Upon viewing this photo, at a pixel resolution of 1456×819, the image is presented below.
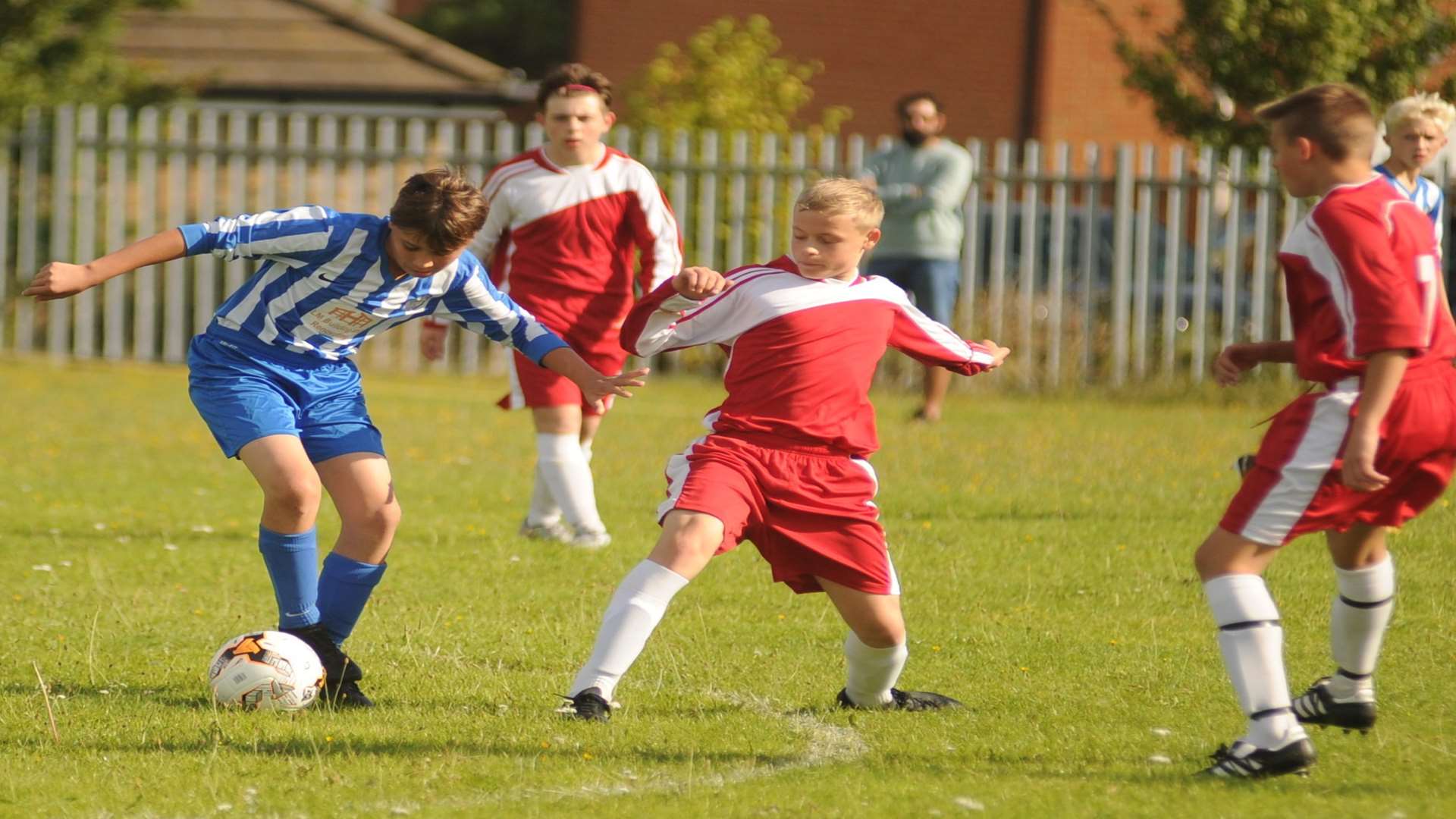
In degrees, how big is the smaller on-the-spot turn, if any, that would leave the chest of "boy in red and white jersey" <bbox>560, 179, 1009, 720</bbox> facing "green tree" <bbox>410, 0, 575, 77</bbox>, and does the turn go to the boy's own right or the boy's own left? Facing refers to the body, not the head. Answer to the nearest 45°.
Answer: approximately 180°

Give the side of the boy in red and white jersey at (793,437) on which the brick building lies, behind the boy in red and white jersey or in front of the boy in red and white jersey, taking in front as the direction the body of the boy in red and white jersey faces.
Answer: behind

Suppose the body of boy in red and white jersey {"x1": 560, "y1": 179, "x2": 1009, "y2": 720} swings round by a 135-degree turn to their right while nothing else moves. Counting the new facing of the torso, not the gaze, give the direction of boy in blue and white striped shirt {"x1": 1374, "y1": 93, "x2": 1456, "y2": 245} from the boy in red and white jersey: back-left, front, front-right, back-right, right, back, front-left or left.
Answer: right

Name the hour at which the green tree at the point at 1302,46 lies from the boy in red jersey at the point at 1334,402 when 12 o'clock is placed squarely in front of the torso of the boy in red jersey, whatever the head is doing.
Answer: The green tree is roughly at 3 o'clock from the boy in red jersey.

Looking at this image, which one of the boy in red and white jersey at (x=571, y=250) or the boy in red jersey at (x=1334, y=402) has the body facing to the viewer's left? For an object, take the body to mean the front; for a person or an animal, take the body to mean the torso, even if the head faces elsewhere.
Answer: the boy in red jersey

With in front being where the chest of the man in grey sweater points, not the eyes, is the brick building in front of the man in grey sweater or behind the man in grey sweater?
behind

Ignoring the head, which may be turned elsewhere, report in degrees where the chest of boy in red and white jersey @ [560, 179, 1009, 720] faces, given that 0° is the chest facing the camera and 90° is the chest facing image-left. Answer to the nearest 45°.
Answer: approximately 0°

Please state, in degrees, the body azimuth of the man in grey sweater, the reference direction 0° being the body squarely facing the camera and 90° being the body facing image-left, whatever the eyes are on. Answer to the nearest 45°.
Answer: approximately 0°

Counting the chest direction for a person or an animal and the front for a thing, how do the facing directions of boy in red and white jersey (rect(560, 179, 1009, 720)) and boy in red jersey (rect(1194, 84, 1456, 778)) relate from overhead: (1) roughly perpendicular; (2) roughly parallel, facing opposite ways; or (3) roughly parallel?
roughly perpendicular
